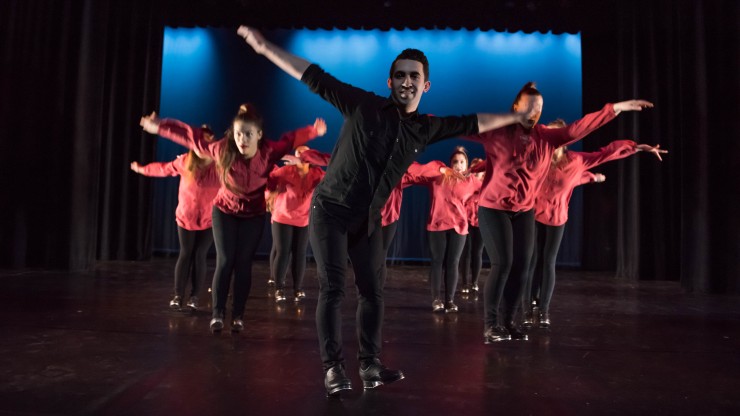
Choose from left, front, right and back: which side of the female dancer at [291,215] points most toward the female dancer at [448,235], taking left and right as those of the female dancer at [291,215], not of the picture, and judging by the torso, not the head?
left

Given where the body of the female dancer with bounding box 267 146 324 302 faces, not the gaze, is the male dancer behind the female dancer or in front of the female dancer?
in front

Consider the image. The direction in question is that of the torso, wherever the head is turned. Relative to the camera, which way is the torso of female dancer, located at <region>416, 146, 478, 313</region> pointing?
toward the camera

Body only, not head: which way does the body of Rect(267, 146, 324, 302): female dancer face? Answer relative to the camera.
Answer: toward the camera

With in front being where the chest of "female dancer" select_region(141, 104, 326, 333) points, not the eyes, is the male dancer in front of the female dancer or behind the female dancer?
in front
